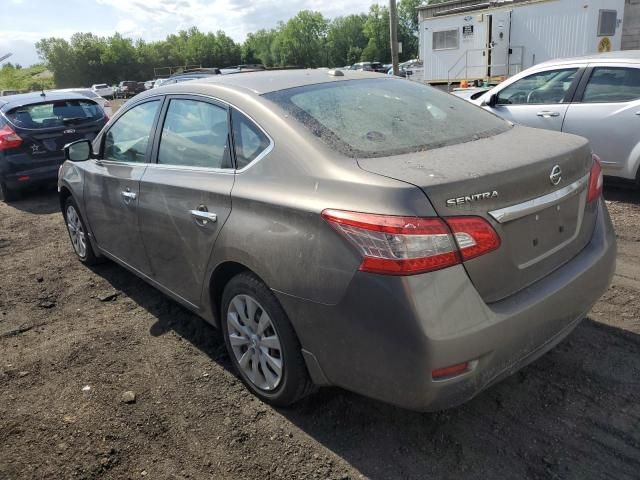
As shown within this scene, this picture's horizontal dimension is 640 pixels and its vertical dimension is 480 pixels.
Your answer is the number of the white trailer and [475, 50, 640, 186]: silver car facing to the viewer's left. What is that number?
1

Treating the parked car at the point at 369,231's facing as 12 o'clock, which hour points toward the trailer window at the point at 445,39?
The trailer window is roughly at 2 o'clock from the parked car.

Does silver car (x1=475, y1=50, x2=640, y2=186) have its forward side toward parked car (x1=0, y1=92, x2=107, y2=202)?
yes

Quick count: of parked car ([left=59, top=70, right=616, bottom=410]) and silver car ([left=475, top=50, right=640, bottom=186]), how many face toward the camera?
0

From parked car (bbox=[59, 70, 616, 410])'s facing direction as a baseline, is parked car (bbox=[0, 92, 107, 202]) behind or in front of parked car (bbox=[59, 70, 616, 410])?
in front

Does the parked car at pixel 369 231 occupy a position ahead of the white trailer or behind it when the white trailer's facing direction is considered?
ahead

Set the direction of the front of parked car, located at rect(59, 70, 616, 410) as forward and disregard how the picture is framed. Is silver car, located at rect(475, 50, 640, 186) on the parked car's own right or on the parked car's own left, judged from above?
on the parked car's own right

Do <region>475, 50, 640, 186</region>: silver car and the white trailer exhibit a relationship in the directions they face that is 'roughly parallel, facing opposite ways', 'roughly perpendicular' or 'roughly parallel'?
roughly perpendicular

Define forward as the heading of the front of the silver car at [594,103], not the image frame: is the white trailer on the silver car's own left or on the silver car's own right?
on the silver car's own right

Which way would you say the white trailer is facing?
toward the camera

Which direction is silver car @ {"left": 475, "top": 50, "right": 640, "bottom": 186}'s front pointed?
to the viewer's left

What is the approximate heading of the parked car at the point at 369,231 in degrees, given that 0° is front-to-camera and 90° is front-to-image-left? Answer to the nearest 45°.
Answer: approximately 135°
